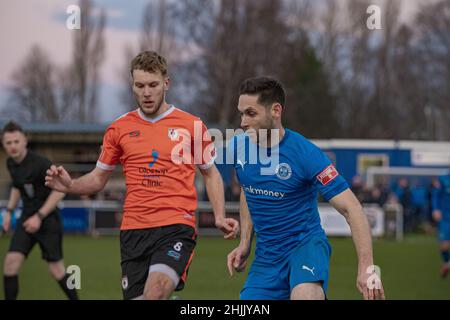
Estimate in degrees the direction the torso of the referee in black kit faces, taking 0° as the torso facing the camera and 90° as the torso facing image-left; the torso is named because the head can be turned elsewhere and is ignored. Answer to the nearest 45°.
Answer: approximately 45°

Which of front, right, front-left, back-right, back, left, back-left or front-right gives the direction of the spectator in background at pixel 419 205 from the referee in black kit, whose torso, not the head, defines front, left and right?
back

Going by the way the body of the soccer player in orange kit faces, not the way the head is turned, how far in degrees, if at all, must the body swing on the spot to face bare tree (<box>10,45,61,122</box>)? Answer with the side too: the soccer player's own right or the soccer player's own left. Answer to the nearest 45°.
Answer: approximately 180°

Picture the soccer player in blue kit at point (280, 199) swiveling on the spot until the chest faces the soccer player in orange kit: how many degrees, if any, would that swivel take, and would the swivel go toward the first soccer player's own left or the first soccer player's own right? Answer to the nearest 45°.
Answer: approximately 45° to the first soccer player's own right

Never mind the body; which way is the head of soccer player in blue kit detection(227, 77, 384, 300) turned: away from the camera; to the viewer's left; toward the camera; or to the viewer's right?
to the viewer's left

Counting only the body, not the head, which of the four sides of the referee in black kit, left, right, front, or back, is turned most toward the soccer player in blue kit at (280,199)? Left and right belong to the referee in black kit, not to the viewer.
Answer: left

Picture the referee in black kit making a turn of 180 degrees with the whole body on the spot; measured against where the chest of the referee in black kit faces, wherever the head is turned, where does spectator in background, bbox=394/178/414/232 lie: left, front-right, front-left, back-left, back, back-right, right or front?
front

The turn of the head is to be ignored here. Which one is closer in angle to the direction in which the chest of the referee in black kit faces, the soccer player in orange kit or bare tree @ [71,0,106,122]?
the soccer player in orange kit

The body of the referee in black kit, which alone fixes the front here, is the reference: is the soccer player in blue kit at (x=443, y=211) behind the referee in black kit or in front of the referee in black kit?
behind

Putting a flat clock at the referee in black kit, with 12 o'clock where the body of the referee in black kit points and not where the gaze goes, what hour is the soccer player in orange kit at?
The soccer player in orange kit is roughly at 10 o'clock from the referee in black kit.

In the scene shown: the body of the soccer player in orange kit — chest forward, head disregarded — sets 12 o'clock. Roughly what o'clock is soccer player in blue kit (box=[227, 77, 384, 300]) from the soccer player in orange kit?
The soccer player in blue kit is roughly at 10 o'clock from the soccer player in orange kit.

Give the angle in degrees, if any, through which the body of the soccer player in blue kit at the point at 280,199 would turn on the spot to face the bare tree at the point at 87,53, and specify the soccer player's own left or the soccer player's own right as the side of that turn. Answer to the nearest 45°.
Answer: approximately 135° to the soccer player's own right
